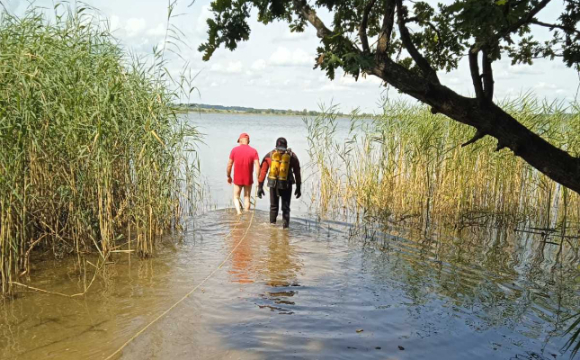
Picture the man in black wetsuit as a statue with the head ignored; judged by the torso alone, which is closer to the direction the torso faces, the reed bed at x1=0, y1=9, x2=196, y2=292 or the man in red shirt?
the man in red shirt

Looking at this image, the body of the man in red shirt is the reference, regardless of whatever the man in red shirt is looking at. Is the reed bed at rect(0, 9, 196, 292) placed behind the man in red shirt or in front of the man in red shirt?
behind

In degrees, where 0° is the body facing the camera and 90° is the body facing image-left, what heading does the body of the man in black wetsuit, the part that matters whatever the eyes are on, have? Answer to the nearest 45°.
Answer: approximately 180°

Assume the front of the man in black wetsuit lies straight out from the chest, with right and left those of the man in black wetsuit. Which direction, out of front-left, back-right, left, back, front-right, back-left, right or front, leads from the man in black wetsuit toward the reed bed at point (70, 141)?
back-left

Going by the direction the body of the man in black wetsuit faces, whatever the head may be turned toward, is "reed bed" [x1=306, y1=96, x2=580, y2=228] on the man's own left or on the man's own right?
on the man's own right

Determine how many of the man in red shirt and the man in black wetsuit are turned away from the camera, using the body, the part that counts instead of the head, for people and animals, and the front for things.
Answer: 2

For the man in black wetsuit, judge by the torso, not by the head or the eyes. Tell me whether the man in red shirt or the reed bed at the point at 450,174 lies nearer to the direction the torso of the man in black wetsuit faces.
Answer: the man in red shirt

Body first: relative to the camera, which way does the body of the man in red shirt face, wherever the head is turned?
away from the camera

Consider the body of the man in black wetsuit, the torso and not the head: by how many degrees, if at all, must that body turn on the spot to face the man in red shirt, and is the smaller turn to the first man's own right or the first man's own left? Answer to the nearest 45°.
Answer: approximately 45° to the first man's own left
